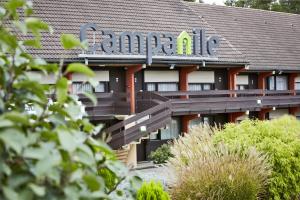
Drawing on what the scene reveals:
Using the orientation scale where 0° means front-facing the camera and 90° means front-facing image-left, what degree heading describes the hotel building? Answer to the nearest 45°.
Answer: approximately 0°

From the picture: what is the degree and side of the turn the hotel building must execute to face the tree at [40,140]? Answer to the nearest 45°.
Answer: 0° — it already faces it

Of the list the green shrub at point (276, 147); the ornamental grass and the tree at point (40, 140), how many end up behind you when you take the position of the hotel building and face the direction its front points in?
0

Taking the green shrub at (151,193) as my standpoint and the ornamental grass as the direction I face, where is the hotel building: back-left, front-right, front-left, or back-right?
front-left

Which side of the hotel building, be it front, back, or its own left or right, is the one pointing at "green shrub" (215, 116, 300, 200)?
front

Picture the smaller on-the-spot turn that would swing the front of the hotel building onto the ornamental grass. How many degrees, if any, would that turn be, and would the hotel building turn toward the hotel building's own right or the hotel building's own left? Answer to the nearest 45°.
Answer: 0° — it already faces it

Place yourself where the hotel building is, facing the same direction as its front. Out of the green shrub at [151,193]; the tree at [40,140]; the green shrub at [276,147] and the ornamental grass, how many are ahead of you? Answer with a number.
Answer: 4

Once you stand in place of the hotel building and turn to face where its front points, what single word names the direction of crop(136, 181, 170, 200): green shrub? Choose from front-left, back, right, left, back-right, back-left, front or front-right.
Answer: front
